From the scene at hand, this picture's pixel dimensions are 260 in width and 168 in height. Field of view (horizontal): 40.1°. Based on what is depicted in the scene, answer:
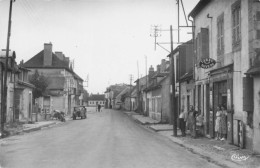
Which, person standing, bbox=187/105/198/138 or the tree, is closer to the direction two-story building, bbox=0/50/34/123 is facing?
the person standing

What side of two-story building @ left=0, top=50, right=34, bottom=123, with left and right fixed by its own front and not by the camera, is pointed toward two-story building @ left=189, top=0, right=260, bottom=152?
front

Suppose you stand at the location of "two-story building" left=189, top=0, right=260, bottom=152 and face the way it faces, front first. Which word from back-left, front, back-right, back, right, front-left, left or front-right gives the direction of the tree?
right

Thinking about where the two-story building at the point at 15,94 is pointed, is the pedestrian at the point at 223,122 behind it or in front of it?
in front

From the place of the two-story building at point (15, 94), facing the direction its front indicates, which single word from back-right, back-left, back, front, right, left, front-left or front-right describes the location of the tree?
back-left

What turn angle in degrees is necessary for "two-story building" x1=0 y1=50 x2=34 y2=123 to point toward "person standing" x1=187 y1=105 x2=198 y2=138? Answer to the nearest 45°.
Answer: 0° — it already faces them

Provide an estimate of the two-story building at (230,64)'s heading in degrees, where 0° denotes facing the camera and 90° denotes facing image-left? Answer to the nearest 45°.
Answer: approximately 45°

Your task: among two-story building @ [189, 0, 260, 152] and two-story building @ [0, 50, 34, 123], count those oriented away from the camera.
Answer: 0

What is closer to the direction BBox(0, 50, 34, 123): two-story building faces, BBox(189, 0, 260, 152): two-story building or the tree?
the two-story building
